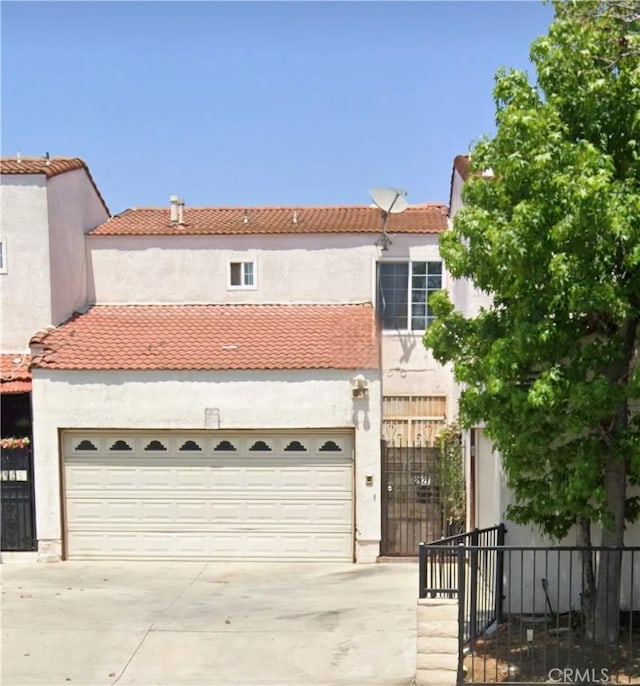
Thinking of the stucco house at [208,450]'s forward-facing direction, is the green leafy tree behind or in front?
in front

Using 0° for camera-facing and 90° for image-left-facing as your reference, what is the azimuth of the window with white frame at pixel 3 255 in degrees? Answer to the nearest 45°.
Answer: approximately 0°

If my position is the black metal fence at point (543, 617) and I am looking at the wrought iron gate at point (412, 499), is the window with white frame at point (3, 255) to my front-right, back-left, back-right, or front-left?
front-left

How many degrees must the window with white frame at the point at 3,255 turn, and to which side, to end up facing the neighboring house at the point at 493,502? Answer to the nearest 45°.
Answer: approximately 45° to its left

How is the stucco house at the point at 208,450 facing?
toward the camera

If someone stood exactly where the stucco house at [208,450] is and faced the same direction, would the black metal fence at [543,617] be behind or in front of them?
in front
